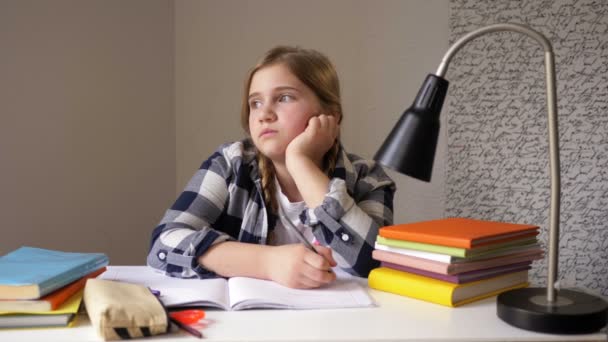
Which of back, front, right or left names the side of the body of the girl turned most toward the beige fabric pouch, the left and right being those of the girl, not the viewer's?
front

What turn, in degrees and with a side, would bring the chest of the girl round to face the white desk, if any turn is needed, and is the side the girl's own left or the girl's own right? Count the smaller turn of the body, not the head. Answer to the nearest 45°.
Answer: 0° — they already face it

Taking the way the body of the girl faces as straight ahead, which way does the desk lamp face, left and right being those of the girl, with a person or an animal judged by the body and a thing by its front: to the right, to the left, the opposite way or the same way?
to the right

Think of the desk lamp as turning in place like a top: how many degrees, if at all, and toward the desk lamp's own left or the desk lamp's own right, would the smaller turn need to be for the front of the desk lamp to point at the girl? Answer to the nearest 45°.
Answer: approximately 45° to the desk lamp's own right

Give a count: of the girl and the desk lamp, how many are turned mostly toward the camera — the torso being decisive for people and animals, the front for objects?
1

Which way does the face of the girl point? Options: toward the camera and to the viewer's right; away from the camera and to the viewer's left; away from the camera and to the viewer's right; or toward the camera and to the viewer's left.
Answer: toward the camera and to the viewer's left

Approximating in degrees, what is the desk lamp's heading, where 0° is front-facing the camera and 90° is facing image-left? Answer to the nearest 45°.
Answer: approximately 90°
